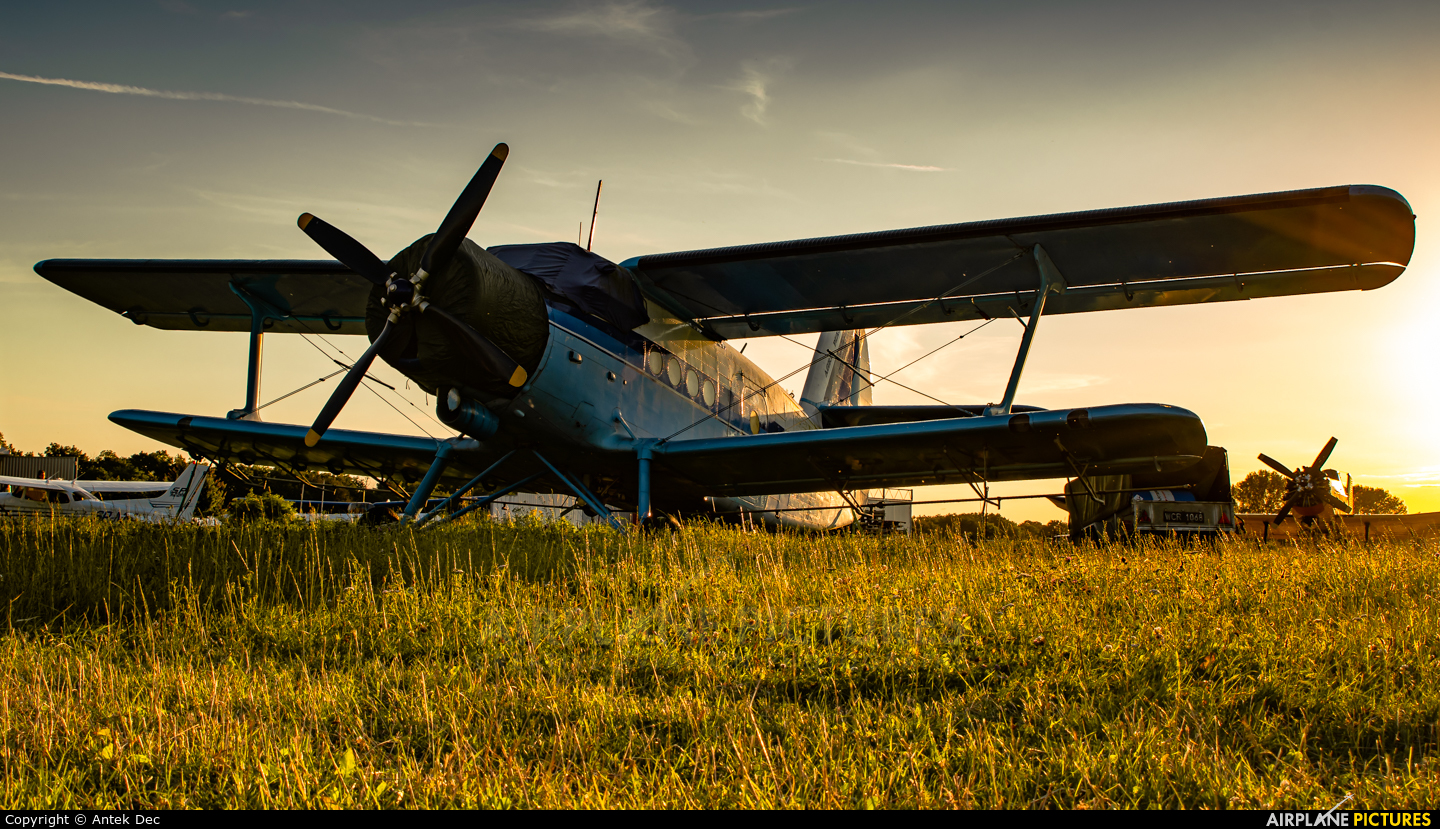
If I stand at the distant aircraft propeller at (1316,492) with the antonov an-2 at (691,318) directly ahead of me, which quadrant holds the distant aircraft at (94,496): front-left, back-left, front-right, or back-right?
front-right

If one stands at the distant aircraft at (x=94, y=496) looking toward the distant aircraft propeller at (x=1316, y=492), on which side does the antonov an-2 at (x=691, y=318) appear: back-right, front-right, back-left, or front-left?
front-right

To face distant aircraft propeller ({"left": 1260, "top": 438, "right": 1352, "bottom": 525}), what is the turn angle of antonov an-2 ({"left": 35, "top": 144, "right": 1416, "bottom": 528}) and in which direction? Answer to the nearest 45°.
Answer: approximately 180°

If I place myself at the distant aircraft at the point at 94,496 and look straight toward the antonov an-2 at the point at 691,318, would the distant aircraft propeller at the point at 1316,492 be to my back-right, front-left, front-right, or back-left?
front-left

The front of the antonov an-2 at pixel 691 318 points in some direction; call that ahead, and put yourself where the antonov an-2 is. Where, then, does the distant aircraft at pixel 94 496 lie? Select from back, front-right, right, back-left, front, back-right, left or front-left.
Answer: right

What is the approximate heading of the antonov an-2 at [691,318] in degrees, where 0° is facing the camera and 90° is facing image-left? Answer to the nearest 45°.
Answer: approximately 45°
